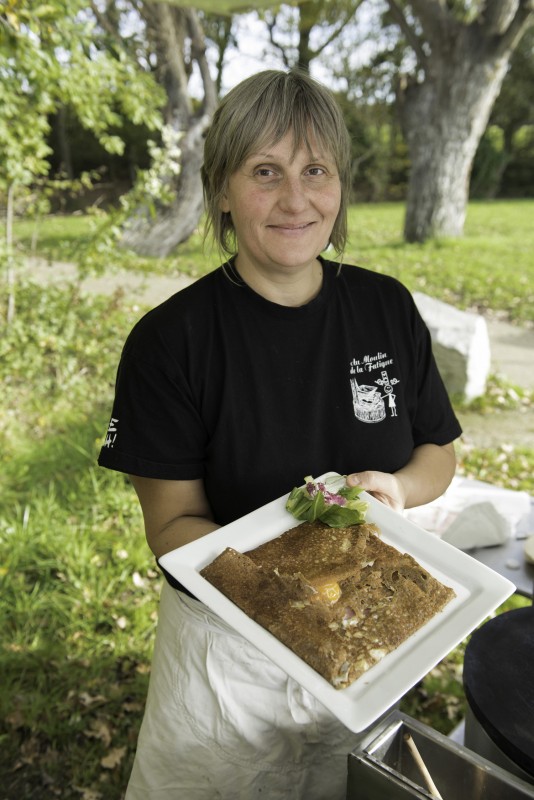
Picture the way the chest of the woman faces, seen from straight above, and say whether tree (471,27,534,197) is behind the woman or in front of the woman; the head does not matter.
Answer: behind

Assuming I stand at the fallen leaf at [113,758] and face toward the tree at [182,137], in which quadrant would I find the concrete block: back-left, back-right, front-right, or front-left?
front-right

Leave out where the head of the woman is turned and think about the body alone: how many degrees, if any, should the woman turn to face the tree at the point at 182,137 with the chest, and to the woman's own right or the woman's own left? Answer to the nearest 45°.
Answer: approximately 180°

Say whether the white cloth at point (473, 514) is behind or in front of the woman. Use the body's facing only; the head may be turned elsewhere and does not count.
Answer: behind

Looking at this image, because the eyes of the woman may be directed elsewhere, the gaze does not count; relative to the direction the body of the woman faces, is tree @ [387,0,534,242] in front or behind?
behind

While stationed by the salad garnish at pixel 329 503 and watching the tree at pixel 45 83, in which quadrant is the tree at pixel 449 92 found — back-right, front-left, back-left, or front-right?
front-right

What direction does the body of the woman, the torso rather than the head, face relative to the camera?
toward the camera

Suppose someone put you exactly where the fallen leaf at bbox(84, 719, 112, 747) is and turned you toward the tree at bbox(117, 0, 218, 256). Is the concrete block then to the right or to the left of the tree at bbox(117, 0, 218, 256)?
right

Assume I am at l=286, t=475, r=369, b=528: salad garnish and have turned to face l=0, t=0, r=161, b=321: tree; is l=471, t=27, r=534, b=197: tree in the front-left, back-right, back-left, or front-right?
front-right

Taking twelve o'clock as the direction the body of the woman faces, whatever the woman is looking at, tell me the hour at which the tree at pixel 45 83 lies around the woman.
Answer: The tree is roughly at 5 o'clock from the woman.

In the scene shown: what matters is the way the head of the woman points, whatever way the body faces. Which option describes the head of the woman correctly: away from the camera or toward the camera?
toward the camera

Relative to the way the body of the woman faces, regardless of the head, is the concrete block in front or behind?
behind
